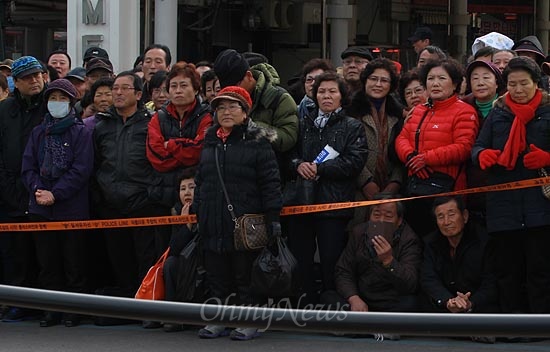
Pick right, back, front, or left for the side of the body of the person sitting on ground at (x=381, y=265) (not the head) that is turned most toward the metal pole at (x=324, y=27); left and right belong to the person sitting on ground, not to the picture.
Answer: back

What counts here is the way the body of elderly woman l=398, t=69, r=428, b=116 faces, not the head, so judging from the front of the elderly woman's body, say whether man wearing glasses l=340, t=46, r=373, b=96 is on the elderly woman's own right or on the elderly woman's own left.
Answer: on the elderly woman's own right

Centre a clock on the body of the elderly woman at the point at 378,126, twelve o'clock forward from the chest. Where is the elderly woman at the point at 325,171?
the elderly woman at the point at 325,171 is roughly at 2 o'clock from the elderly woman at the point at 378,126.

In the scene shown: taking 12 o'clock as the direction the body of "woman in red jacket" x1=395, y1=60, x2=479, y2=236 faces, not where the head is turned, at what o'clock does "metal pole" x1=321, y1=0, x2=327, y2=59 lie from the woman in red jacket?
The metal pole is roughly at 4 o'clock from the woman in red jacket.

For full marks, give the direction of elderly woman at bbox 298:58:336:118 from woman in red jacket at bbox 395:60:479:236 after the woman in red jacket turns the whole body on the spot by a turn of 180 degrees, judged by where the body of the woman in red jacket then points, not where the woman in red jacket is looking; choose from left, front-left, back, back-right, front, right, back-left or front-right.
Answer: left

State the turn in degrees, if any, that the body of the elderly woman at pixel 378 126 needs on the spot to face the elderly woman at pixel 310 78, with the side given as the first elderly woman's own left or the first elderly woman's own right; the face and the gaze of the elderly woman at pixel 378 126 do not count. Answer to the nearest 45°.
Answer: approximately 135° to the first elderly woman's own right

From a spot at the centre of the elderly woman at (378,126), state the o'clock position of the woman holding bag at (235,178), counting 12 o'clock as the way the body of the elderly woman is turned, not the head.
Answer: The woman holding bag is roughly at 2 o'clock from the elderly woman.

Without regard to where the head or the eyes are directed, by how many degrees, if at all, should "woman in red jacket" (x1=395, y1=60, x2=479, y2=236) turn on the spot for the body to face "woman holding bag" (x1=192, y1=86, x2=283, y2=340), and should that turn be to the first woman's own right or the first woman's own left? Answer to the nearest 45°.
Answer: approximately 45° to the first woman's own right
